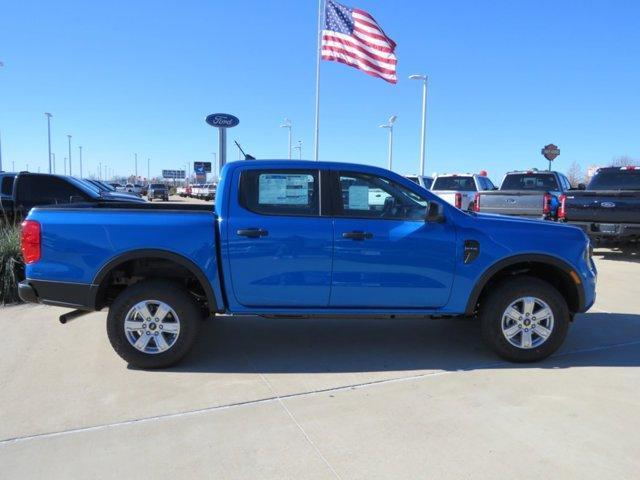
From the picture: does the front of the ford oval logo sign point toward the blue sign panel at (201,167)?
no

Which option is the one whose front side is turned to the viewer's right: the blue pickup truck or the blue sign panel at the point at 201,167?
the blue pickup truck

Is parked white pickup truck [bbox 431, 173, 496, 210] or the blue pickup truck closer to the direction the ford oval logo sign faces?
the blue pickup truck

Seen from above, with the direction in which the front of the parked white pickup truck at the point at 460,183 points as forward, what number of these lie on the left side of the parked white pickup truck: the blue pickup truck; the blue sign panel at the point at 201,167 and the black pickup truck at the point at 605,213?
1

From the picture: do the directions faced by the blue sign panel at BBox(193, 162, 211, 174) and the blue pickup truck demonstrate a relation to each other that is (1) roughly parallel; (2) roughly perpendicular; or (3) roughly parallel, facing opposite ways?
roughly perpendicular

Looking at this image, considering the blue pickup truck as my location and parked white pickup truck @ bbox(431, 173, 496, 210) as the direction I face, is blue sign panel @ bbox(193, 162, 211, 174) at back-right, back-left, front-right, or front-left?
front-left

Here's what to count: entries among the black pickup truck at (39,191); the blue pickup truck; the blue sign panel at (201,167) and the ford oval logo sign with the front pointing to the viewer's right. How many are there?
2

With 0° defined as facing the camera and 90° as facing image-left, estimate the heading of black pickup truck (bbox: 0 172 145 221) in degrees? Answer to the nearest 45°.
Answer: approximately 270°

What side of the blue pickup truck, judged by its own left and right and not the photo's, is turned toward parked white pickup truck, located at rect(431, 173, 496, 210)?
left

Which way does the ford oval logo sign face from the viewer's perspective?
toward the camera

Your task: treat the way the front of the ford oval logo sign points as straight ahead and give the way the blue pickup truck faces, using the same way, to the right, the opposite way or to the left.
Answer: to the left

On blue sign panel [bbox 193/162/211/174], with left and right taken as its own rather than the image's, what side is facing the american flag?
front

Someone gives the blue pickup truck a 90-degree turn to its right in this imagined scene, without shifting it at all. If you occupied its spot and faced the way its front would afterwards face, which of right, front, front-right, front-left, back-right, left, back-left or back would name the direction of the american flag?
back

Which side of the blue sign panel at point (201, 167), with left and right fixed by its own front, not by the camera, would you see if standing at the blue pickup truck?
front

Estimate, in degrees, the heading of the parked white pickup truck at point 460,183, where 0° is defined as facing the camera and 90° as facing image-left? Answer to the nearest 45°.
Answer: approximately 225°

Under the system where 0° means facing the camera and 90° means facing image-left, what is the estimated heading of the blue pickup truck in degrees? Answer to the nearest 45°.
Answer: approximately 270°

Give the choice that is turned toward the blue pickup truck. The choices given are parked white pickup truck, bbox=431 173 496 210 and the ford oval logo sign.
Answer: the ford oval logo sign

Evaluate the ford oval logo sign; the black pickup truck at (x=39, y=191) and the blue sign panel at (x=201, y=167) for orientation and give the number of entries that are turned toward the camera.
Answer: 2
